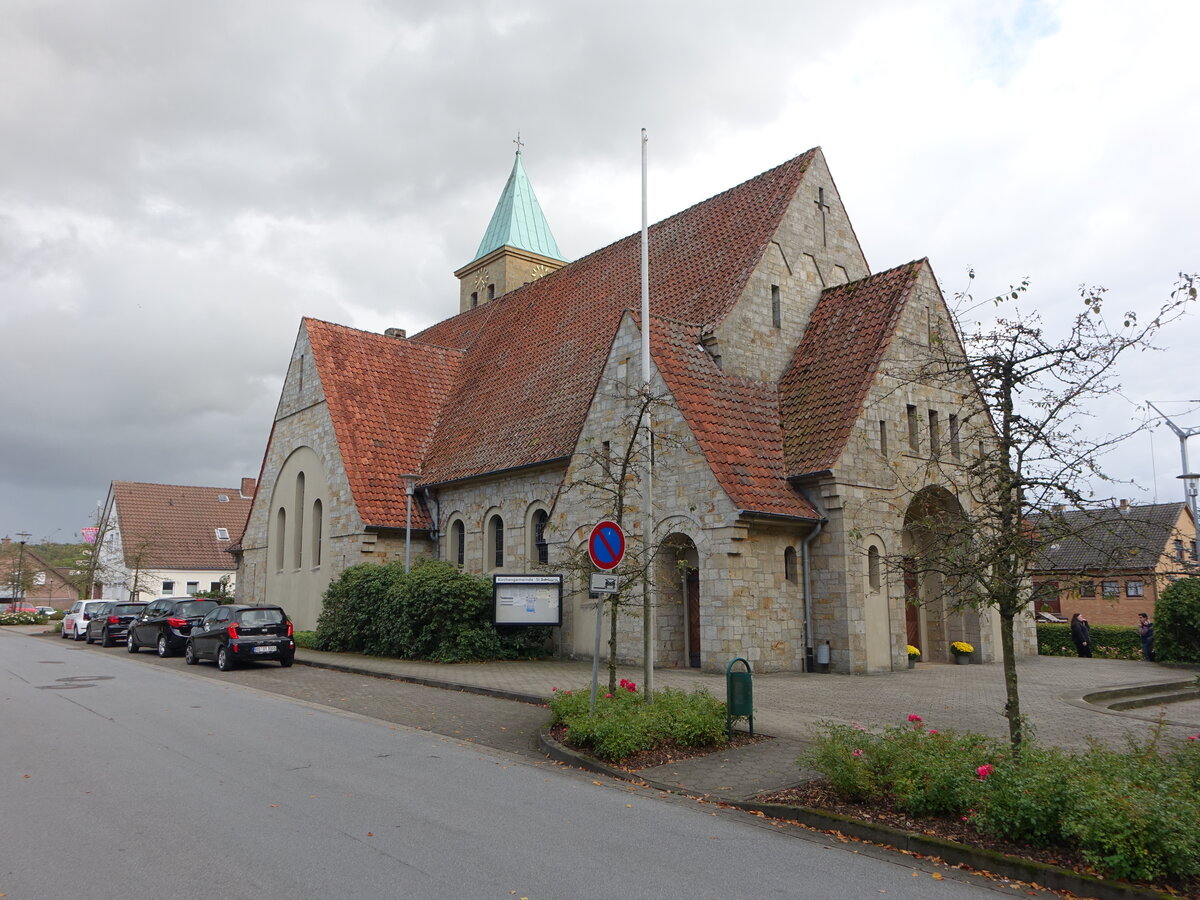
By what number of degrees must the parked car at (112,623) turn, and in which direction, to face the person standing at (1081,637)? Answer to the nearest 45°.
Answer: approximately 180°

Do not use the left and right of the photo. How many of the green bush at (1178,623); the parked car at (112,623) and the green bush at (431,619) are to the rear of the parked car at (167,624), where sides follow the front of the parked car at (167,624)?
2

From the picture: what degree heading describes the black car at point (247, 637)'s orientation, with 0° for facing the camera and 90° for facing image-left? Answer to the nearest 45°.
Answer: approximately 135°

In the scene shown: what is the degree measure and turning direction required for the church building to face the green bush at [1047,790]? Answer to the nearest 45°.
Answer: approximately 45° to its right

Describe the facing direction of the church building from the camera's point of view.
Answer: facing the viewer and to the right of the viewer

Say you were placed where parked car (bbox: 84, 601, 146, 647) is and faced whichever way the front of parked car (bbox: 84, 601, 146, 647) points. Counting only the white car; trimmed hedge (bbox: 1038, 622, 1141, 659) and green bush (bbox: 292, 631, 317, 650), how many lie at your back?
2

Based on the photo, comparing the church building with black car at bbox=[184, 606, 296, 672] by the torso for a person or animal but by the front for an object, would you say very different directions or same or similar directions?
very different directions

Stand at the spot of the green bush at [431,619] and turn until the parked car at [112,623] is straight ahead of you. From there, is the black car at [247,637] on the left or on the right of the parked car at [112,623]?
left

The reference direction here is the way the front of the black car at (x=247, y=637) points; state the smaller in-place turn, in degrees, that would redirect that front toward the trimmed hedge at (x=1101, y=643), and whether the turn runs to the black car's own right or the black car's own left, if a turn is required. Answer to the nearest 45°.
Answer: approximately 135° to the black car's own right

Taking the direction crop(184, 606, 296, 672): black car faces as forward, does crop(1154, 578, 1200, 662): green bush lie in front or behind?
behind

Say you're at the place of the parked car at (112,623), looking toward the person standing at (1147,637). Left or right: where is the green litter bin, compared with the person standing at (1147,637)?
right

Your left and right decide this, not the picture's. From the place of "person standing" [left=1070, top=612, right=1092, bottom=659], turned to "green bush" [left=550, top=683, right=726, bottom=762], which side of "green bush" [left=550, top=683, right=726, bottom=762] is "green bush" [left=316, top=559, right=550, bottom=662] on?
right

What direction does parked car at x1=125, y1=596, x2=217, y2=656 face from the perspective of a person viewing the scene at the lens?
facing away from the viewer and to the left of the viewer

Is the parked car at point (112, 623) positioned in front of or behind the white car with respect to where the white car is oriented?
behind
